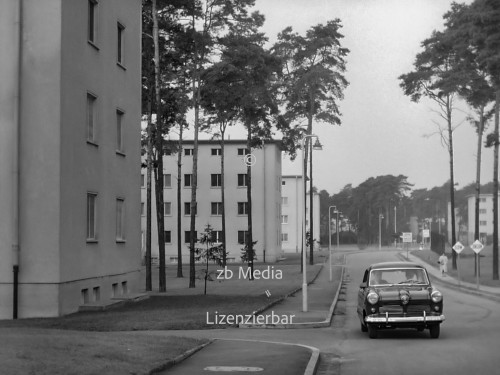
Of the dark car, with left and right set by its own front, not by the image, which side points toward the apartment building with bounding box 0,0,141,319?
right

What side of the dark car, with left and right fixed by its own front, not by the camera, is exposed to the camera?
front
